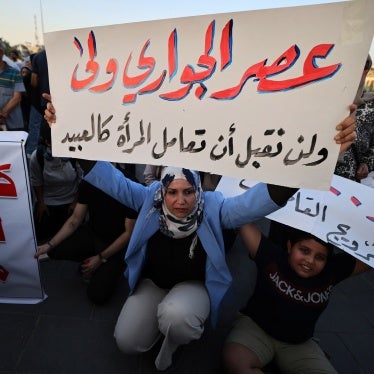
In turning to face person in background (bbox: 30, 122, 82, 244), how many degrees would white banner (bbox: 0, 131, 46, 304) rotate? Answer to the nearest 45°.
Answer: approximately 180°

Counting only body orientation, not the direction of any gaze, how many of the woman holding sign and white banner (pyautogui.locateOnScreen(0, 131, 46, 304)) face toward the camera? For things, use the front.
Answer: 2

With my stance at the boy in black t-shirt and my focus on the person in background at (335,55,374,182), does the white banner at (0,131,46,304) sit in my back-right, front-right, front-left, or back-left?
back-left

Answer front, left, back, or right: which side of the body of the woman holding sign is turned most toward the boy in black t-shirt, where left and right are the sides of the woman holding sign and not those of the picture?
left

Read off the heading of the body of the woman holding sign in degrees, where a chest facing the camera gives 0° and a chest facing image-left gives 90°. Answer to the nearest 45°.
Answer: approximately 0°

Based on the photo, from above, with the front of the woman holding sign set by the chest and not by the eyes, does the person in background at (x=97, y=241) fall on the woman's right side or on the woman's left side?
on the woman's right side
